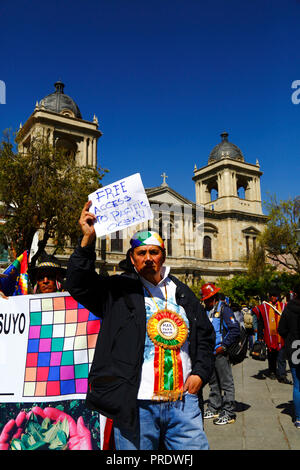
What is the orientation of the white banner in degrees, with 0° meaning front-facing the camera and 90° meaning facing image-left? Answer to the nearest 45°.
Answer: approximately 0°

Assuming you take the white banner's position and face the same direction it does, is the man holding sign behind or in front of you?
in front

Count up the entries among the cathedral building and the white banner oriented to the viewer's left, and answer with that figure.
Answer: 0

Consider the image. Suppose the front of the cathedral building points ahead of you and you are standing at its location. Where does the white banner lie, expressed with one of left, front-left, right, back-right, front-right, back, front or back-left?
front-right

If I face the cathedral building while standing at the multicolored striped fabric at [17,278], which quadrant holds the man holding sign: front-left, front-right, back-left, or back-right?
back-right

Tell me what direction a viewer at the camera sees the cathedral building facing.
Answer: facing the viewer and to the right of the viewer

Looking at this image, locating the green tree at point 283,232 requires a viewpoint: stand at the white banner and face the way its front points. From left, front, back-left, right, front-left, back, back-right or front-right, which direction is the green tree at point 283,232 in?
back-left

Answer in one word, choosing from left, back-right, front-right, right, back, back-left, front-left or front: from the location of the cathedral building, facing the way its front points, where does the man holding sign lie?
front-right

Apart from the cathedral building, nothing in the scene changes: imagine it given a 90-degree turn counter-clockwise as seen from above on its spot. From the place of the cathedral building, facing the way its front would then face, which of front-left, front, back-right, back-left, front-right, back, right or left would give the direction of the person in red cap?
back-right

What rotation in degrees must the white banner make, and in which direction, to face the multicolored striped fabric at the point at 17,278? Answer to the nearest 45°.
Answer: approximately 135° to its right

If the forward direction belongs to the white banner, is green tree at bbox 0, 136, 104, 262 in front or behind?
behind
